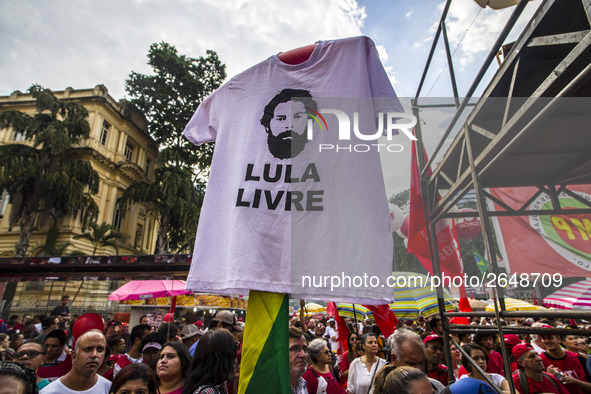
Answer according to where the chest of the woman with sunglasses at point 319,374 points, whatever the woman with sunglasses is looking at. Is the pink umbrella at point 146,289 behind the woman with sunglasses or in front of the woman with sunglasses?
behind

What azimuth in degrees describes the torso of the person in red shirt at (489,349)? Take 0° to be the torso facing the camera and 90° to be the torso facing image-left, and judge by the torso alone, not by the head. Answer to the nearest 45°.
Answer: approximately 45°

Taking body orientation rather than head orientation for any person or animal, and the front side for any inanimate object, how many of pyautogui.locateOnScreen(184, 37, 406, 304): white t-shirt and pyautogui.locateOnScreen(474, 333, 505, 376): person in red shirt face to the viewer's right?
0

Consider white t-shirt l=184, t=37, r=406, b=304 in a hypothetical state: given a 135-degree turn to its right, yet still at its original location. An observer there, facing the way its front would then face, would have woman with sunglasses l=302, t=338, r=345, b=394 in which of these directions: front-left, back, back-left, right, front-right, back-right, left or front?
front-right

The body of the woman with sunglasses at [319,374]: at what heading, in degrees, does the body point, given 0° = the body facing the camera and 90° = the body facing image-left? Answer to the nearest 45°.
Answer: approximately 315°

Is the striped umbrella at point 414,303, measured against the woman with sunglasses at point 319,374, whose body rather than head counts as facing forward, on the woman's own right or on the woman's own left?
on the woman's own left

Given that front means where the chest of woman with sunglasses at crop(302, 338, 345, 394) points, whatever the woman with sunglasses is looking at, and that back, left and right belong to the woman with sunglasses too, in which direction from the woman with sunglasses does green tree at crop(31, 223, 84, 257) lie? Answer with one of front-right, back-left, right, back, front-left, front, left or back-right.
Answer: back

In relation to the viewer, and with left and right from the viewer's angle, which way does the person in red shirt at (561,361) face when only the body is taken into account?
facing the viewer and to the left of the viewer

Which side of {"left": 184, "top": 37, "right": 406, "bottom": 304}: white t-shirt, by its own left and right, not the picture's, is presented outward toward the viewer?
front
